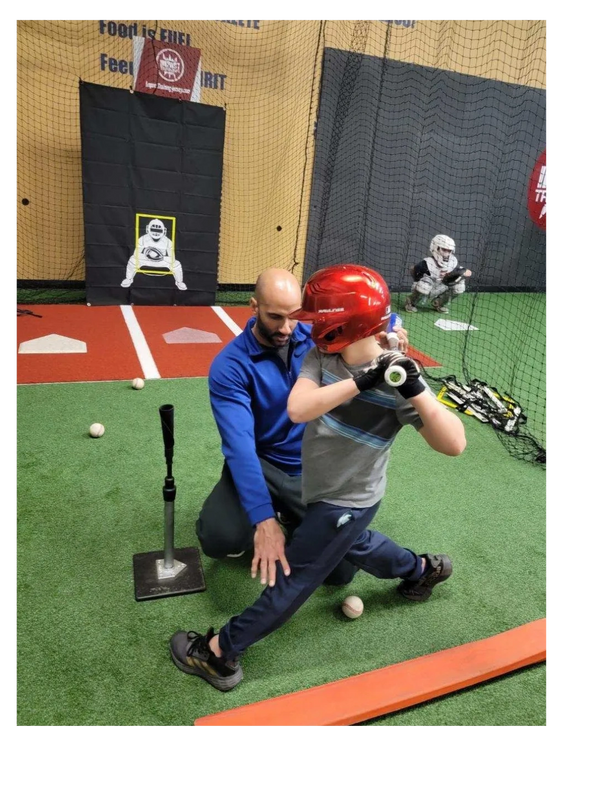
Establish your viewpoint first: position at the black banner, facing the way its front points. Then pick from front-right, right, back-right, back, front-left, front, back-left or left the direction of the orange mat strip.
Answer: front

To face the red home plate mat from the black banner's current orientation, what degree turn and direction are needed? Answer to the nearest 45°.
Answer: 0° — it already faces it

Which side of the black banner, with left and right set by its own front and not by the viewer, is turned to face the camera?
front

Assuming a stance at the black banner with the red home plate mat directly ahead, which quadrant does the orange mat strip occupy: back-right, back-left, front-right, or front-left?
front-left

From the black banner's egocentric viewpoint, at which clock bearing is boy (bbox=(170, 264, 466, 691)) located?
The boy is roughly at 12 o'clock from the black banner.

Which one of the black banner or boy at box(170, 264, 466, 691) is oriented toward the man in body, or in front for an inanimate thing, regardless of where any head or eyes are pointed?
the black banner

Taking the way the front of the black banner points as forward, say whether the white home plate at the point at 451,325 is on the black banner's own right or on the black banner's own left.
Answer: on the black banner's own left

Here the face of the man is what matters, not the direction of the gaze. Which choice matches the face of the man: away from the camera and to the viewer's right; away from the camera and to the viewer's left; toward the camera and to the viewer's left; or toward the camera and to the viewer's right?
toward the camera and to the viewer's right

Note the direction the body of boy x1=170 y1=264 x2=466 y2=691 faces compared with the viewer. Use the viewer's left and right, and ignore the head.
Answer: facing the viewer

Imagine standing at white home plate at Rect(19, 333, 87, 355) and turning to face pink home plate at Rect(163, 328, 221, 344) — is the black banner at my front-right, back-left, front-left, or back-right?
front-left

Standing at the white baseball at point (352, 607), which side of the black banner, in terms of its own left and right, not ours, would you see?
front

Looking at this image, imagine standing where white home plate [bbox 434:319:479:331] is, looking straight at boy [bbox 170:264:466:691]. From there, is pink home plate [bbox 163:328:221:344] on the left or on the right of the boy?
right

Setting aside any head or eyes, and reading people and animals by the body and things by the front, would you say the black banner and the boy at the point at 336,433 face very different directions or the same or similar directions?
same or similar directions

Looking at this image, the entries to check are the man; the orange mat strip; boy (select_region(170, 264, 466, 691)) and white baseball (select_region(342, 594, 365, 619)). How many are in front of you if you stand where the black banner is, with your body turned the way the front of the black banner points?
4
